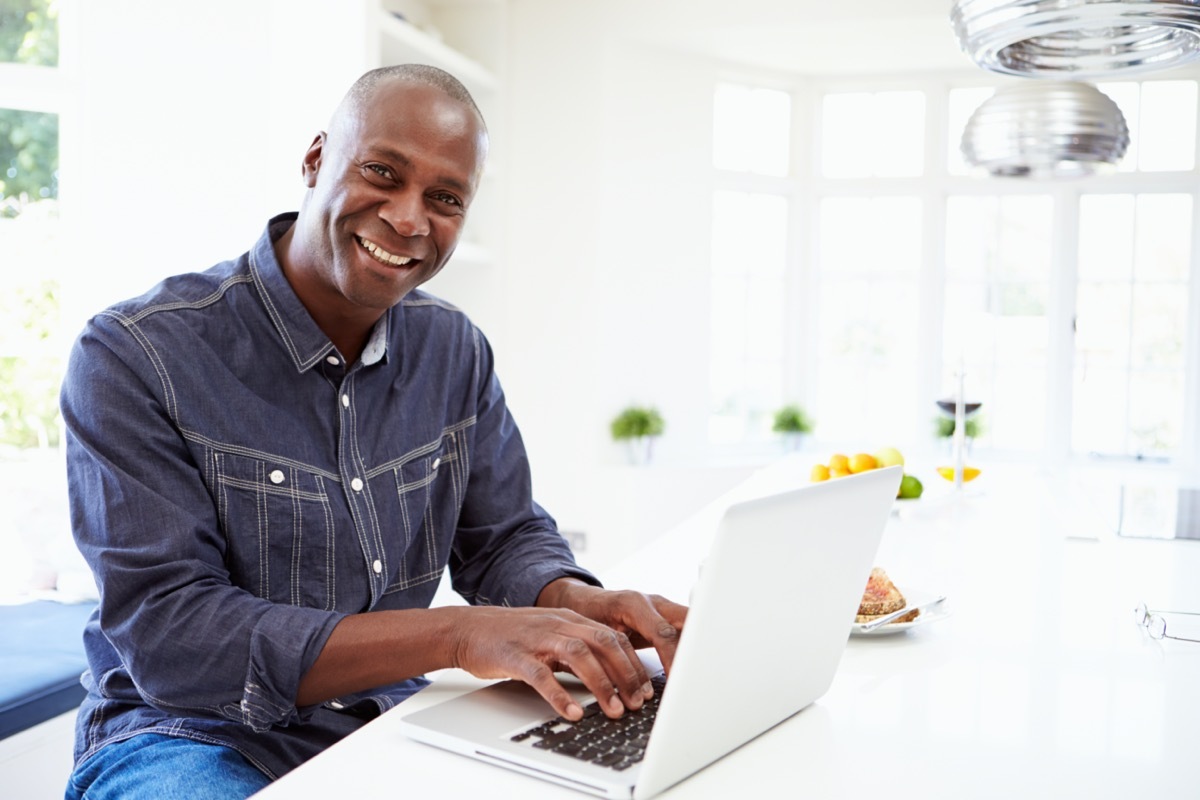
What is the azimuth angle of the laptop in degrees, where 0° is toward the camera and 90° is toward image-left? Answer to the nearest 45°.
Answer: approximately 135°

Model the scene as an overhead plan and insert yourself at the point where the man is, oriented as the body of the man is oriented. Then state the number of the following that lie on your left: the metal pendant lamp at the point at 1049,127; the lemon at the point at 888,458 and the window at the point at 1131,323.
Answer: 3

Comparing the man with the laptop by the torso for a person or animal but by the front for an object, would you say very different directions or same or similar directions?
very different directions

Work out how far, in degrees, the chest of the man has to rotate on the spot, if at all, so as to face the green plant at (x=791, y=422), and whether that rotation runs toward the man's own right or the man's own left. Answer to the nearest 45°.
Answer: approximately 90° to the man's own left

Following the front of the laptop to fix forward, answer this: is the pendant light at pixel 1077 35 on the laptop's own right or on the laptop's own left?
on the laptop's own right

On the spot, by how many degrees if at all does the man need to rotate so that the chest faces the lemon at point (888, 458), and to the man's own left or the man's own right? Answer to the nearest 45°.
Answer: approximately 90° to the man's own left

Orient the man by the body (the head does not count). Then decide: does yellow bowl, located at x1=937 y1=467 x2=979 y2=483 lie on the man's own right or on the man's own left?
on the man's own left

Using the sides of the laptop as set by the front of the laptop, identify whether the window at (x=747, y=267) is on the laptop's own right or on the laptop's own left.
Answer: on the laptop's own right

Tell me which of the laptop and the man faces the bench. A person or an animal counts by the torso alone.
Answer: the laptop

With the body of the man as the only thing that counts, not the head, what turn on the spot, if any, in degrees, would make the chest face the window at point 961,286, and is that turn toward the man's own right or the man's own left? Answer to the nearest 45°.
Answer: approximately 90° to the man's own left

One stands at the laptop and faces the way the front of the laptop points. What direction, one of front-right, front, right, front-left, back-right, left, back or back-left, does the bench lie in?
front

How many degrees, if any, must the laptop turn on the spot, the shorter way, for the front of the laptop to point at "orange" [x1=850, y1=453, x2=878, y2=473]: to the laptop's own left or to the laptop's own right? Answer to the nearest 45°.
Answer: approximately 45° to the laptop's own right
